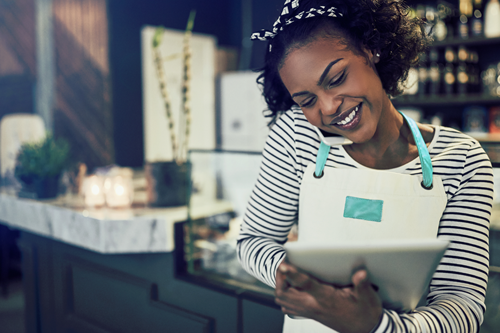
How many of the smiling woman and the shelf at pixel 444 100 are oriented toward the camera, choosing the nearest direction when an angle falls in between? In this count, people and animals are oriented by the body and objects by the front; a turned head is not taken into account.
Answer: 2

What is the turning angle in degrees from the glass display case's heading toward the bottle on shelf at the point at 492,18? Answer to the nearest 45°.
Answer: approximately 180°

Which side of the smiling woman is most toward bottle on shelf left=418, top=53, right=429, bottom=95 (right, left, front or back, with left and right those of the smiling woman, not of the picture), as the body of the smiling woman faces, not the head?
back

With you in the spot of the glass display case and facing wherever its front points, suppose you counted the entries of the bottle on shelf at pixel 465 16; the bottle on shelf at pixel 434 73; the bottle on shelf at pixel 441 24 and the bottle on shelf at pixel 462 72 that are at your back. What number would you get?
4

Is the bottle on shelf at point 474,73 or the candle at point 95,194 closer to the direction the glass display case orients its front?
the candle

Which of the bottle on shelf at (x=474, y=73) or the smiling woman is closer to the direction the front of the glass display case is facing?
the smiling woman

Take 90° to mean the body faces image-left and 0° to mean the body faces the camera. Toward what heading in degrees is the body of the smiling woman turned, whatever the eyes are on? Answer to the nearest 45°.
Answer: approximately 0°

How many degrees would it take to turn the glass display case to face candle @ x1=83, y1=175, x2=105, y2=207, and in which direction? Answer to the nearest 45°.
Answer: approximately 90° to its right

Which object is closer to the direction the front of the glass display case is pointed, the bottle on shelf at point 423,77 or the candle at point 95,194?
the candle

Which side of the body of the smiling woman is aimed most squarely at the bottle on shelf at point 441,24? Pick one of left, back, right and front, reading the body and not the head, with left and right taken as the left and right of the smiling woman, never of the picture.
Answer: back

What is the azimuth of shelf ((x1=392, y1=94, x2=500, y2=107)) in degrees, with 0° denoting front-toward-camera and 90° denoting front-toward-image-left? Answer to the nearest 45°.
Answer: approximately 0°
